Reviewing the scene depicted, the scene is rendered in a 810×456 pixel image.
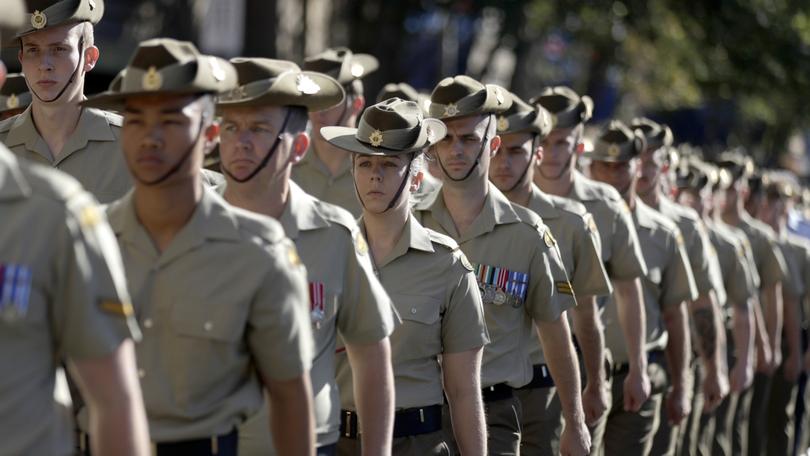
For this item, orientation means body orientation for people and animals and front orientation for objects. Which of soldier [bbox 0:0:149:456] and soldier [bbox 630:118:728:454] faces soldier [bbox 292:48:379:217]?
soldier [bbox 630:118:728:454]

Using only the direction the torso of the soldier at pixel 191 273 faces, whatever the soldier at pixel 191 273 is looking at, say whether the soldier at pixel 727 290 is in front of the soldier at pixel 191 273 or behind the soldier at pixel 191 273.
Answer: behind

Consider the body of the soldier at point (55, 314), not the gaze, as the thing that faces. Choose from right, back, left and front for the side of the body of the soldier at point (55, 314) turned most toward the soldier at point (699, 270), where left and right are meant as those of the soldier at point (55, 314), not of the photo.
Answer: back

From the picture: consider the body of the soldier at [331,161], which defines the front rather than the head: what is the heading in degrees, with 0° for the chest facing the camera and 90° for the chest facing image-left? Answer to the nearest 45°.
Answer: approximately 45°

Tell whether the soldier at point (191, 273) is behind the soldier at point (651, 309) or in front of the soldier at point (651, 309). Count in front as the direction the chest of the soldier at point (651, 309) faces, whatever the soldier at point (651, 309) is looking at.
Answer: in front

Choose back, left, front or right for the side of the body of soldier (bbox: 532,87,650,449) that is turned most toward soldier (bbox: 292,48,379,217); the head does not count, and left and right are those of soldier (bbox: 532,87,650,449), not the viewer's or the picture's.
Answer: front

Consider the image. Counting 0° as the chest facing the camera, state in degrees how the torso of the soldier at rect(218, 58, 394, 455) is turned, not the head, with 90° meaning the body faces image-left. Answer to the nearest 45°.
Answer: approximately 45°

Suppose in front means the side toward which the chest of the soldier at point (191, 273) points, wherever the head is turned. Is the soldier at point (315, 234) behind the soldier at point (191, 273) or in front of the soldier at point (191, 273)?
behind

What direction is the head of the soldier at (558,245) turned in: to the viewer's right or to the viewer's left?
to the viewer's left

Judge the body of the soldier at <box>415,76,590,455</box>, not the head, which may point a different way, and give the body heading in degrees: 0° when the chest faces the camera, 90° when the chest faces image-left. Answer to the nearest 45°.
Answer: approximately 45°

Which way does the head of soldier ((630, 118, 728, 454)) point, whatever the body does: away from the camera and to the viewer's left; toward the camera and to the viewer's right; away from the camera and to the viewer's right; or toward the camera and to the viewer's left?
toward the camera and to the viewer's left

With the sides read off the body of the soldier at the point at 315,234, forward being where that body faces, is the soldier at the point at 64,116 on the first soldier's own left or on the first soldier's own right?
on the first soldier's own right

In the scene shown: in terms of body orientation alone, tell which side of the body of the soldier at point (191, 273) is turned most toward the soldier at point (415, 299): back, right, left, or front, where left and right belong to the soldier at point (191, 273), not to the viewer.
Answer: back
